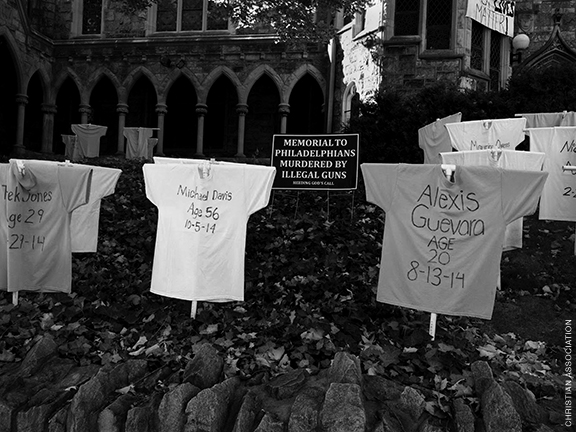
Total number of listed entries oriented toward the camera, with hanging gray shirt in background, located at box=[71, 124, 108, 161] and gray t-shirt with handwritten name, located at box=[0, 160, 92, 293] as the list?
2

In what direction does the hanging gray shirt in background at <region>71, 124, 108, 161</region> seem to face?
toward the camera

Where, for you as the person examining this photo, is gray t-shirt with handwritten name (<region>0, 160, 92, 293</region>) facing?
facing the viewer

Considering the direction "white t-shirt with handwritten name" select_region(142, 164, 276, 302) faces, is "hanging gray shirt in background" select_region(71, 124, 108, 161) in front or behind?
behind

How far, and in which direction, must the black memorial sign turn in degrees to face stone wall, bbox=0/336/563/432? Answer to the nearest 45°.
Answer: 0° — it already faces it

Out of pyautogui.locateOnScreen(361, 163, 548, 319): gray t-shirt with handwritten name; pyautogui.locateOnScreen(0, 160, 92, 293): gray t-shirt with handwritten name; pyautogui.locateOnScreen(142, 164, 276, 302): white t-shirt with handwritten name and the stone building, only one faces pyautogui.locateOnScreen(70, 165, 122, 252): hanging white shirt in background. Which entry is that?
the stone building

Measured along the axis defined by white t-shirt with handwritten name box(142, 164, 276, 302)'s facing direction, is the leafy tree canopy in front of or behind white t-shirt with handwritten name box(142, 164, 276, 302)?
behind

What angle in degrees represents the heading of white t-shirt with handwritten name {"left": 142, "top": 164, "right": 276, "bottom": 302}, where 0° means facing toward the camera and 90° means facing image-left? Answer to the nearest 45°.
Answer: approximately 0°

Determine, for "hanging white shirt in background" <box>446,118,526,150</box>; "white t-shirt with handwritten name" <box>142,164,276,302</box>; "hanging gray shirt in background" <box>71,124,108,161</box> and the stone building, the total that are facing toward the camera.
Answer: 4

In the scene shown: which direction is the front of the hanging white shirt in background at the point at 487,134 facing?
toward the camera

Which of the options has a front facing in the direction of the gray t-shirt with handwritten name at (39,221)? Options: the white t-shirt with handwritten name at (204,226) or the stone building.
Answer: the stone building

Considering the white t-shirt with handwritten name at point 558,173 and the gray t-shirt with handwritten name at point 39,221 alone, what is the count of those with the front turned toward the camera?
2

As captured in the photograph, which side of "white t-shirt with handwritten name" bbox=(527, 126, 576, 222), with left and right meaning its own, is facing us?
front

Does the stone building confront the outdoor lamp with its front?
no

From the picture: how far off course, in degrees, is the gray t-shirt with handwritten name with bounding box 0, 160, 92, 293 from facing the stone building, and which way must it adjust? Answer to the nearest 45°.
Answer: approximately 180°

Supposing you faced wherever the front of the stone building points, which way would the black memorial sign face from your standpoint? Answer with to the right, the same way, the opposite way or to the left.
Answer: the same way
